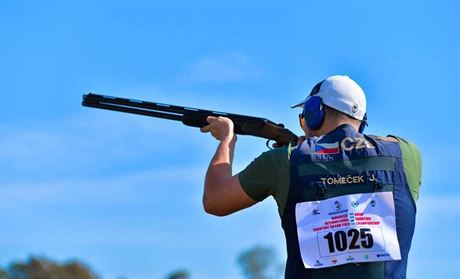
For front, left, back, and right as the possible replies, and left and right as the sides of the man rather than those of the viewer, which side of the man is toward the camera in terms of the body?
back

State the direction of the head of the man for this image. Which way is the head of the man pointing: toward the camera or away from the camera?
away from the camera
